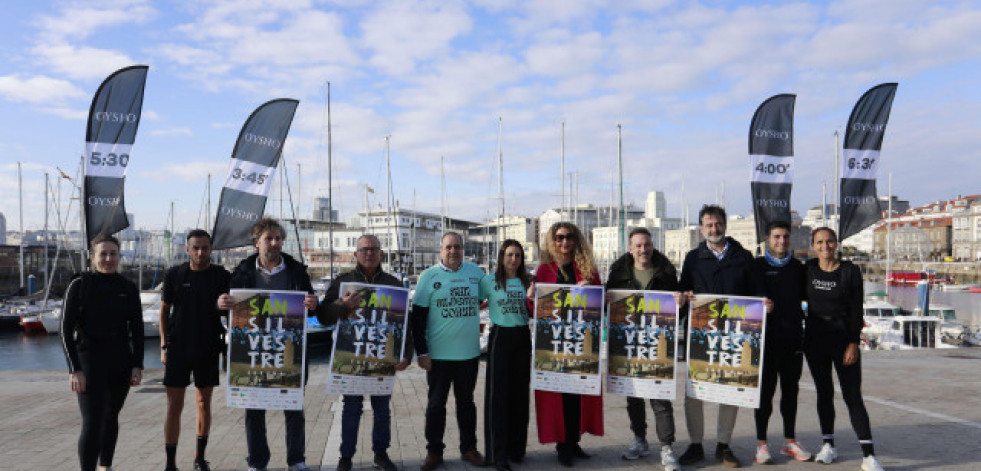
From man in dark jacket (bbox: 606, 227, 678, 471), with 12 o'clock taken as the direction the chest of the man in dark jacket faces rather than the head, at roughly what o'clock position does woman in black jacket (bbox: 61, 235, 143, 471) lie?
The woman in black jacket is roughly at 2 o'clock from the man in dark jacket.

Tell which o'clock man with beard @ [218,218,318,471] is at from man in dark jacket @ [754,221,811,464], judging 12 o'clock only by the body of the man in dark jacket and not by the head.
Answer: The man with beard is roughly at 2 o'clock from the man in dark jacket.

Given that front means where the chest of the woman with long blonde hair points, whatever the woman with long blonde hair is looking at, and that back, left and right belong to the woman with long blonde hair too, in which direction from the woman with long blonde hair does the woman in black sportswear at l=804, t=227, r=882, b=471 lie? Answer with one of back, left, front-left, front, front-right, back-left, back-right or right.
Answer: left

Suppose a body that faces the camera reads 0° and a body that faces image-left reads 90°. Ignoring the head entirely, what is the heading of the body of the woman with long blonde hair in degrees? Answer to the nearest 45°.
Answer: approximately 0°

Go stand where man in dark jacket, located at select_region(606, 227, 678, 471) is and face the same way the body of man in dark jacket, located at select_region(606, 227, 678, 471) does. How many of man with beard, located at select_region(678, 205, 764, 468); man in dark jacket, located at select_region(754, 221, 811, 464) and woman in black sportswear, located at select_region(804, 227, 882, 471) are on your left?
3

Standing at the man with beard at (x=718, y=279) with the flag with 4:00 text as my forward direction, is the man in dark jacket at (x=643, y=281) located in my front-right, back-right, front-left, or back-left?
back-left

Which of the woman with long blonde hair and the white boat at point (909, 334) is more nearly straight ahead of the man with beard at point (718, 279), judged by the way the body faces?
the woman with long blonde hair
